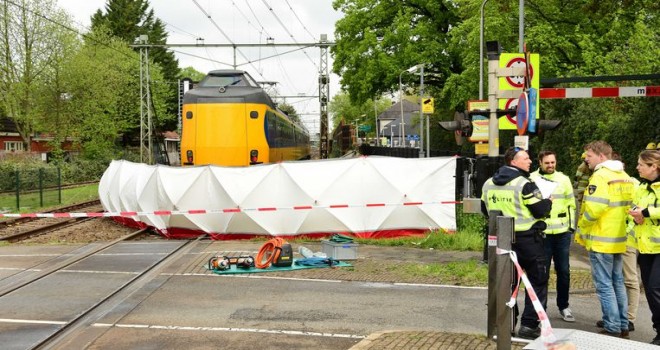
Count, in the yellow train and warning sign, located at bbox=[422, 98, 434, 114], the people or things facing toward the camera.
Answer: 2

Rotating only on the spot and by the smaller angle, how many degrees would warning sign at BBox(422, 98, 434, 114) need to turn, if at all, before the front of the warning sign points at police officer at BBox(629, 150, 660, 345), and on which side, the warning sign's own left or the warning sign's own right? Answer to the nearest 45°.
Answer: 0° — it already faces them

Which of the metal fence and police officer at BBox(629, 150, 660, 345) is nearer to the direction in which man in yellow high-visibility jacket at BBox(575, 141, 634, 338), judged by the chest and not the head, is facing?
the metal fence

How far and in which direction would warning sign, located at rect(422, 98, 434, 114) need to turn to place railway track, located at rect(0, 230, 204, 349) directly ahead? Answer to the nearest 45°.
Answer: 0° — it already faces it

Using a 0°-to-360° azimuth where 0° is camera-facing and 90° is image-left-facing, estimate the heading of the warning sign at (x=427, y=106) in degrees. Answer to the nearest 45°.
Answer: approximately 0°

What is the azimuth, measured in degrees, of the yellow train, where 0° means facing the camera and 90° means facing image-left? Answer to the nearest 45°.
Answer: approximately 0°
